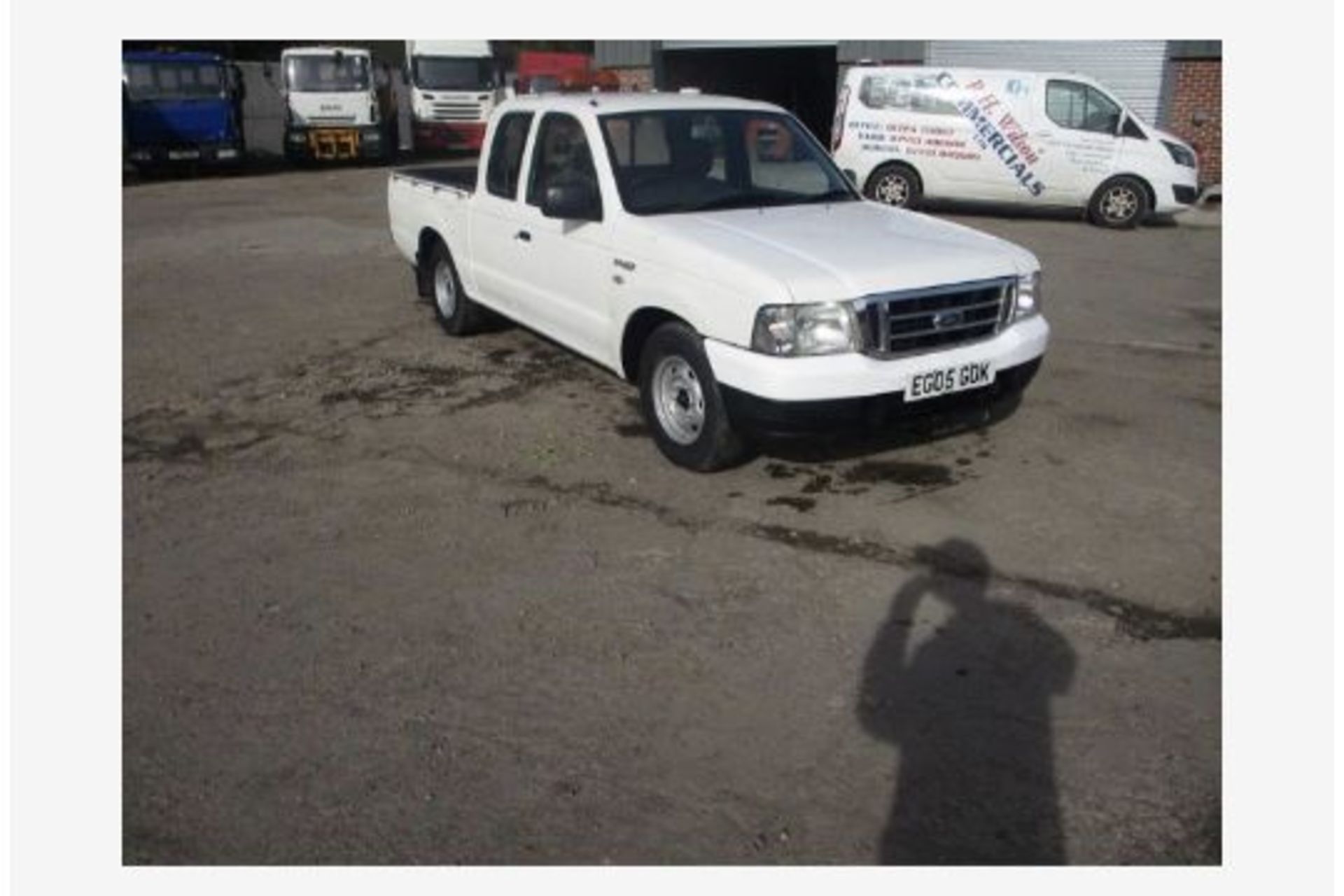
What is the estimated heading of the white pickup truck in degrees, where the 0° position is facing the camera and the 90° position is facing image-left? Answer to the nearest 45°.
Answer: approximately 315°

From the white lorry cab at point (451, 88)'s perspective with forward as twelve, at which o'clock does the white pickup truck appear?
The white pickup truck is roughly at 12 o'clock from the white lorry cab.

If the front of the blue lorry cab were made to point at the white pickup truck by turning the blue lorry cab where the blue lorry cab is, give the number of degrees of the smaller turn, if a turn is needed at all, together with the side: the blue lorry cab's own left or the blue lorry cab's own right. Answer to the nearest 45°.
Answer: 0° — it already faces it

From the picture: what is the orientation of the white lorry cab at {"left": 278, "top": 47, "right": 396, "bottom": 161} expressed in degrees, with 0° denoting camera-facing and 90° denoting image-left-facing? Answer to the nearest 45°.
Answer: approximately 0°

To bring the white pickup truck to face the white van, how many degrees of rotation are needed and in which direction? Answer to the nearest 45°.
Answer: approximately 135° to its left

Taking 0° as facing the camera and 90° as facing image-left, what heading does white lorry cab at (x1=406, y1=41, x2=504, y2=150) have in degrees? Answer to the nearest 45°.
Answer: approximately 0°

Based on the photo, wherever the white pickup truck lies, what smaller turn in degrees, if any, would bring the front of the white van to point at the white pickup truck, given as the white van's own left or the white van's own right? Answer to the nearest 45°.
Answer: approximately 90° to the white van's own right

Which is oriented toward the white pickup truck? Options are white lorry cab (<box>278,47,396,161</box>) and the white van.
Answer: the white lorry cab

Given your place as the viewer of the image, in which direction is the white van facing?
facing to the right of the viewer
